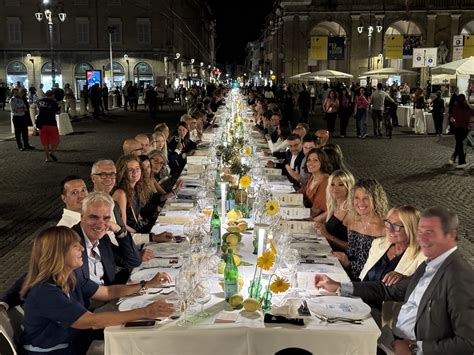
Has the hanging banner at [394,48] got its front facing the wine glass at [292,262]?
yes

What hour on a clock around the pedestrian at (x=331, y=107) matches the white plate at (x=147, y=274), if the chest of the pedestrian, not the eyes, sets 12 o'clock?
The white plate is roughly at 12 o'clock from the pedestrian.

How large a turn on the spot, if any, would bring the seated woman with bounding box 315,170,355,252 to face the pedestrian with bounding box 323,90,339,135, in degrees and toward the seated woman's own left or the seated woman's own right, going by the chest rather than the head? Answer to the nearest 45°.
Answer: approximately 135° to the seated woman's own right

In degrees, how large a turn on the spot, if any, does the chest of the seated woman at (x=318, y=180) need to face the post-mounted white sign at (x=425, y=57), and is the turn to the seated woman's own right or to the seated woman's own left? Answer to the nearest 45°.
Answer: approximately 135° to the seated woman's own right

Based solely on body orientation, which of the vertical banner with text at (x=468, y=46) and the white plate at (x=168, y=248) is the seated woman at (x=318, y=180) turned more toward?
the white plate

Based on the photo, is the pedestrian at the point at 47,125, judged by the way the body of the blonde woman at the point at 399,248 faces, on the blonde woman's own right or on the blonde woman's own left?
on the blonde woman's own right

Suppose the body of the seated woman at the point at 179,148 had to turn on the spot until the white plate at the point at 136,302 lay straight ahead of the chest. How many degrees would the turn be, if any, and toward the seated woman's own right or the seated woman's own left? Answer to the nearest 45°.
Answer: approximately 45° to the seated woman's own right

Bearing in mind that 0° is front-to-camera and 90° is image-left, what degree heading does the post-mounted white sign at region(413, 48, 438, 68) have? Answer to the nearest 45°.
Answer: approximately 0°

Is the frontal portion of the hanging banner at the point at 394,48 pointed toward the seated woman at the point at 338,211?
yes
